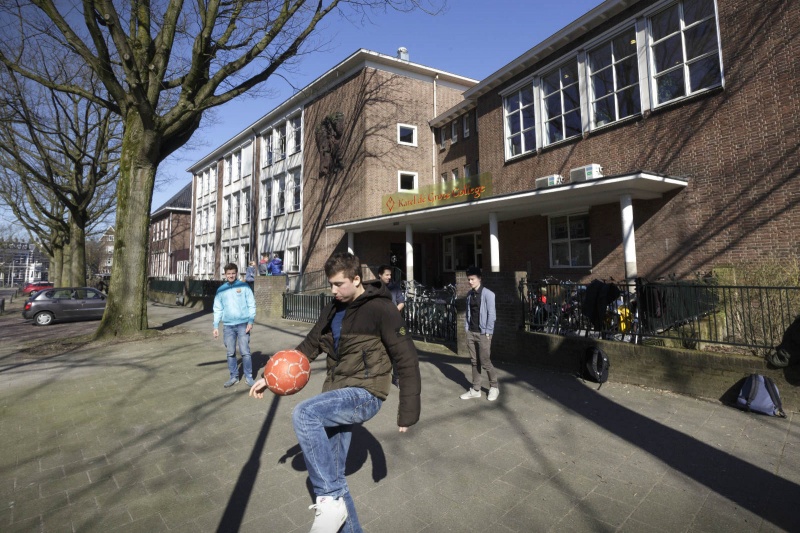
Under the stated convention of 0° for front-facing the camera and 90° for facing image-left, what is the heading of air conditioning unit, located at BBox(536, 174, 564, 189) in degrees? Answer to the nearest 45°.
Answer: approximately 45°

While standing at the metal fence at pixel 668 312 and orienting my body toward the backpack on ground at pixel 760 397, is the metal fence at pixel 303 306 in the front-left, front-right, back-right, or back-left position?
back-right

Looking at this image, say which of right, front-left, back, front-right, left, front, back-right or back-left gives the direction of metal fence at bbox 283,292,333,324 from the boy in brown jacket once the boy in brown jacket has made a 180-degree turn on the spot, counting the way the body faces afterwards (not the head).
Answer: front-left

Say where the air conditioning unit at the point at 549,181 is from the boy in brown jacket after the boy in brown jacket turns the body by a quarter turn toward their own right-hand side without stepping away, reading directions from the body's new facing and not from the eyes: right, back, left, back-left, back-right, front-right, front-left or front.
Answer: right

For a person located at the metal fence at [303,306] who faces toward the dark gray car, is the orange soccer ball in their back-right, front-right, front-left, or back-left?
back-left

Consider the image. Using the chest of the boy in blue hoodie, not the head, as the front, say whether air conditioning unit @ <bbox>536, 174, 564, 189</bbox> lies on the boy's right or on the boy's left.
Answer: on the boy's left

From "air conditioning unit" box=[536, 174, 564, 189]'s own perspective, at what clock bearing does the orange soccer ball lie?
The orange soccer ball is roughly at 11 o'clock from the air conditioning unit.

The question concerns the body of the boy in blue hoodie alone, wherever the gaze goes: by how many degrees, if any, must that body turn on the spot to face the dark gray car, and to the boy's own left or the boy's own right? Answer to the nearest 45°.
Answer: approximately 135° to the boy's own right

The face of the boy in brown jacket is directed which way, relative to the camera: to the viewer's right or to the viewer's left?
to the viewer's left

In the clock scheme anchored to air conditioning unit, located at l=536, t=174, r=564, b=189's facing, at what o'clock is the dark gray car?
The dark gray car is roughly at 1 o'clock from the air conditioning unit.

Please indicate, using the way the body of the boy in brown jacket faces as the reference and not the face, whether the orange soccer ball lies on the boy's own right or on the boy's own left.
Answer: on the boy's own right
